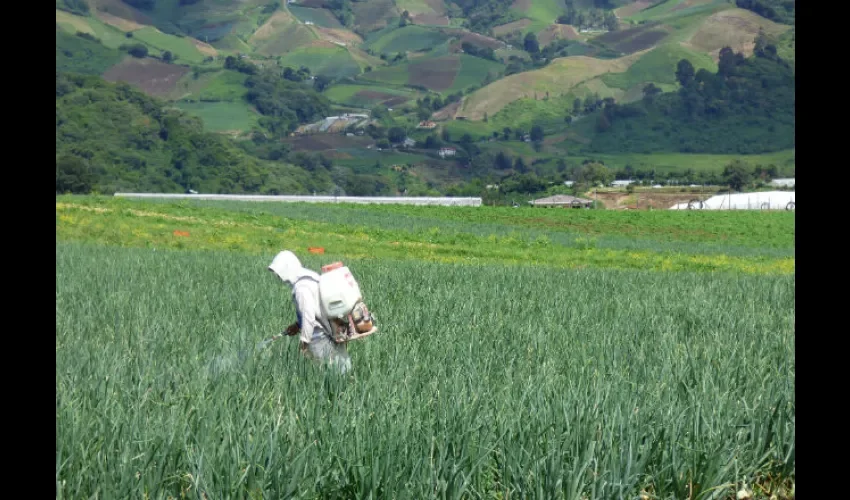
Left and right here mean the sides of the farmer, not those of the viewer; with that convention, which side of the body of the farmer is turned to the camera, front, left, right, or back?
left

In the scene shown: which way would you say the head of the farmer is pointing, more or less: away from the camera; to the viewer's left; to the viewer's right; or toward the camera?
to the viewer's left
